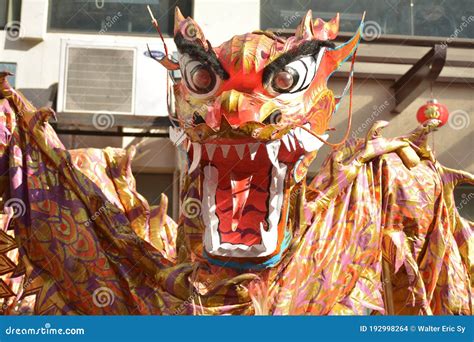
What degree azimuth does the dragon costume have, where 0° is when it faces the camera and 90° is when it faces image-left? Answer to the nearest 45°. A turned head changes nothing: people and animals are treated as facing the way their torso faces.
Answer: approximately 0°
